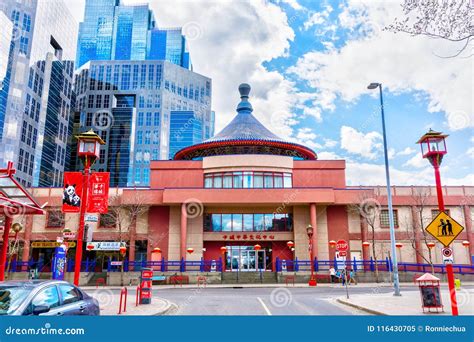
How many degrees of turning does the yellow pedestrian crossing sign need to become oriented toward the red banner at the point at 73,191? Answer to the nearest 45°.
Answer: approximately 90° to its right

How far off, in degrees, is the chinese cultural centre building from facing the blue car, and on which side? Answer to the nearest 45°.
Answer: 0° — it already faces it

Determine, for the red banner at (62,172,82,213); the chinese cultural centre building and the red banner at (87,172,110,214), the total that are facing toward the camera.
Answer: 3

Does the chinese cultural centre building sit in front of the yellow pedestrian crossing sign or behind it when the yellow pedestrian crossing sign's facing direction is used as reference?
behind

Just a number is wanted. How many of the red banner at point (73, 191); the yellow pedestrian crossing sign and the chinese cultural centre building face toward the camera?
3

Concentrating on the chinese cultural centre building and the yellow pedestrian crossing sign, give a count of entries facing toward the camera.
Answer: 2

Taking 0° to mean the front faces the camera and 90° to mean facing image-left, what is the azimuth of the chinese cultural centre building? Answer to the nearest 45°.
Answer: approximately 0°

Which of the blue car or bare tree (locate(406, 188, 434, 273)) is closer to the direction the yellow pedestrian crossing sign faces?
the blue car
